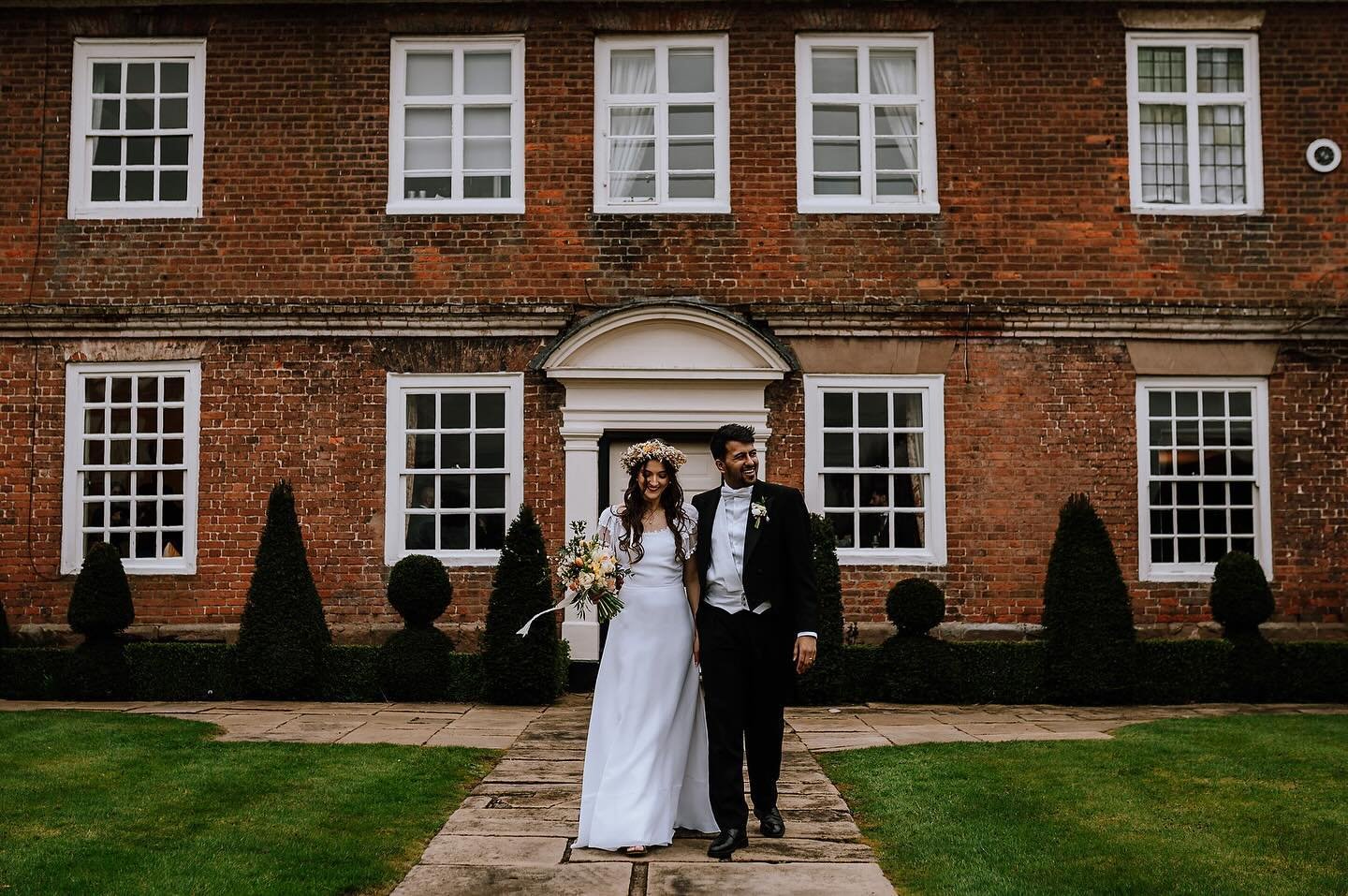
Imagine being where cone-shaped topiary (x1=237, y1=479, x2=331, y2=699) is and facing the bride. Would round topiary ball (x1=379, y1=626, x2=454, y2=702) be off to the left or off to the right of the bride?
left

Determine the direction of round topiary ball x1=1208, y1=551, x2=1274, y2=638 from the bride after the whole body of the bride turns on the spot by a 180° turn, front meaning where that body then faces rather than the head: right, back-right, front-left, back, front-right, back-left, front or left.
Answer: front-right

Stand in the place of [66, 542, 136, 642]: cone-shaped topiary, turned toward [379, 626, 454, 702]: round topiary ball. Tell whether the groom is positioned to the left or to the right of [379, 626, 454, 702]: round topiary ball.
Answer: right

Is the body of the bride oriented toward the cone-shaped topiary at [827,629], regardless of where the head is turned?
no

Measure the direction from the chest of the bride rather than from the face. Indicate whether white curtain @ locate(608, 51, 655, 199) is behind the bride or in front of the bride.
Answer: behind

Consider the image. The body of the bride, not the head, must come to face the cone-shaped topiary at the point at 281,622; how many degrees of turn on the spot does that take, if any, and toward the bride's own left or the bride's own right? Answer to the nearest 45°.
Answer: approximately 135° to the bride's own right

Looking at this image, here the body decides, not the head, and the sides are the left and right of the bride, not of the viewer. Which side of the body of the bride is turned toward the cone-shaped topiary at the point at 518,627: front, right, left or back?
back

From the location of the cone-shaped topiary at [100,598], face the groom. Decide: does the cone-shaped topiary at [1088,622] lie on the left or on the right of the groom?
left

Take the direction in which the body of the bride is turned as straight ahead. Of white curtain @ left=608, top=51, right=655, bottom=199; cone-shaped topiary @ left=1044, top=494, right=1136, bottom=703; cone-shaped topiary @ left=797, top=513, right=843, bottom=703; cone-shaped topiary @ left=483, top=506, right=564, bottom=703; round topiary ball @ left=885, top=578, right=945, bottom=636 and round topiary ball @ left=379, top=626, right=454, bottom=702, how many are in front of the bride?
0

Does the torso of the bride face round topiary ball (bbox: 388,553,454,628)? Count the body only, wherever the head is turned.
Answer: no

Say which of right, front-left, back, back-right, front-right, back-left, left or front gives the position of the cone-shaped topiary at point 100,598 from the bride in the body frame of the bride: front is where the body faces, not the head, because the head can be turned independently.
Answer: back-right

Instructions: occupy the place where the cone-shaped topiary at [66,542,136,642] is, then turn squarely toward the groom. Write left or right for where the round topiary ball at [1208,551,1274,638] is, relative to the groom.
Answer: left

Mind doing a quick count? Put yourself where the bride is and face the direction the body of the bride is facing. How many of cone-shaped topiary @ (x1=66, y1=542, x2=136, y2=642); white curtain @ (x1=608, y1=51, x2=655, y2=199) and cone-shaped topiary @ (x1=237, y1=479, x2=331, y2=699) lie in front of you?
0

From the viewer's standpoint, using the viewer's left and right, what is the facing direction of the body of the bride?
facing the viewer

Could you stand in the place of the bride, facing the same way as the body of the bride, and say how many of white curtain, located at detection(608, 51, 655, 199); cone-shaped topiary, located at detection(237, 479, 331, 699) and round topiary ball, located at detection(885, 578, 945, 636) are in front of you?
0

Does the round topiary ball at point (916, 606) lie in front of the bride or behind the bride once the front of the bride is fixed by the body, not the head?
behind

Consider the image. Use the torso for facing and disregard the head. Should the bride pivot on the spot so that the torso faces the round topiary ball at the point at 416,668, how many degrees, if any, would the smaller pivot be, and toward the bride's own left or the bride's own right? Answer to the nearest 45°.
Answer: approximately 180°
